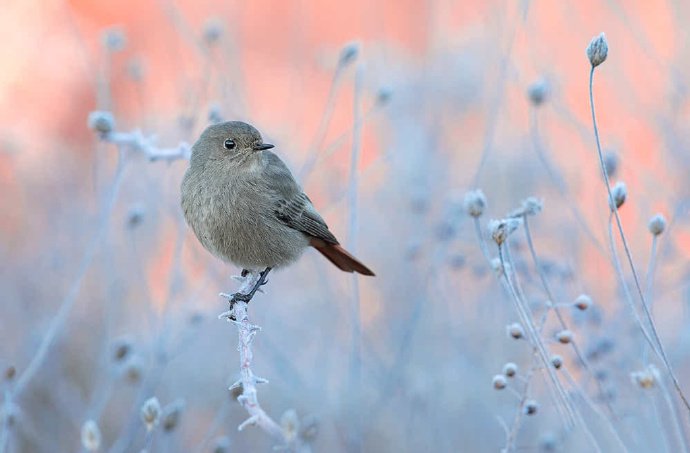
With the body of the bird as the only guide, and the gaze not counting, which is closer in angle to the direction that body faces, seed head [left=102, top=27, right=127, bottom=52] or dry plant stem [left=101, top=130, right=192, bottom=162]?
the dry plant stem

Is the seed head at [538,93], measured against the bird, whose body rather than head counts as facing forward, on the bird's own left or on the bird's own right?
on the bird's own left

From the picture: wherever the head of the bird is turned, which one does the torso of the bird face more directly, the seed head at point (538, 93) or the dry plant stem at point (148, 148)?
the dry plant stem

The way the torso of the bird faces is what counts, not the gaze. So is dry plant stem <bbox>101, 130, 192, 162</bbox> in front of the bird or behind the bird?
in front

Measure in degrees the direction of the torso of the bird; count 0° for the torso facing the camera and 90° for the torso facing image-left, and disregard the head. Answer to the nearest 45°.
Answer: approximately 45°
